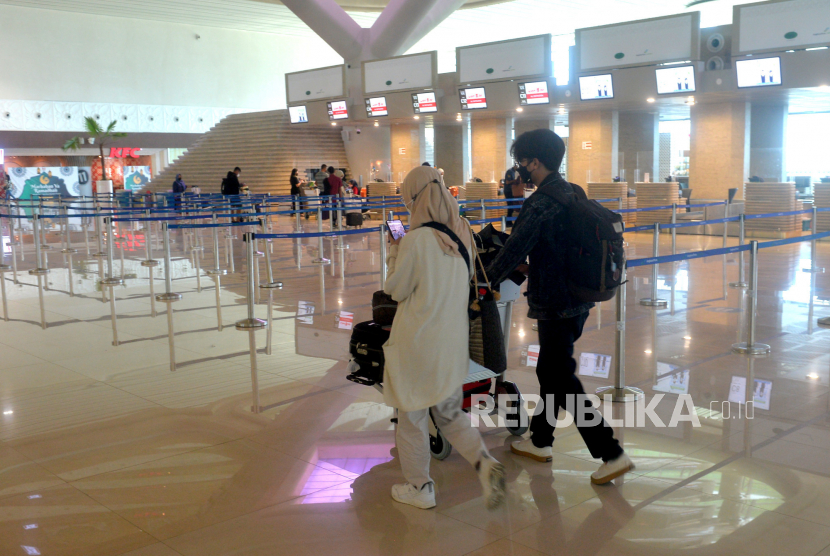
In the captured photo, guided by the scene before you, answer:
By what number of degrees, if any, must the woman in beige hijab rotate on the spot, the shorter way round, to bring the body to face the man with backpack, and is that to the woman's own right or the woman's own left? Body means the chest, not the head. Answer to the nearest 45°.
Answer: approximately 90° to the woman's own right

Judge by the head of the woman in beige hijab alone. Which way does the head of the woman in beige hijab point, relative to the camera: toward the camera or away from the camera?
away from the camera

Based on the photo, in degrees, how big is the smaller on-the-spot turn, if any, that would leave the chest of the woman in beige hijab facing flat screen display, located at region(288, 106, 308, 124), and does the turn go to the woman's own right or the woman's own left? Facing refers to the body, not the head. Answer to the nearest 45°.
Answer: approximately 45° to the woman's own right

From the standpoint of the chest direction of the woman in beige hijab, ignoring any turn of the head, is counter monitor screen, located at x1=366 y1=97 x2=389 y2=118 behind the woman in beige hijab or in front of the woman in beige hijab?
in front

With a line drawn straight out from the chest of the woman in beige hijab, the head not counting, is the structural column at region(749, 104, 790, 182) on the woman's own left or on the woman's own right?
on the woman's own right

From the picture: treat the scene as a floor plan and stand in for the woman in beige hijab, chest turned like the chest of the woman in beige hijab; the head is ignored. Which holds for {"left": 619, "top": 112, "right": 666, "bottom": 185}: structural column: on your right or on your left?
on your right

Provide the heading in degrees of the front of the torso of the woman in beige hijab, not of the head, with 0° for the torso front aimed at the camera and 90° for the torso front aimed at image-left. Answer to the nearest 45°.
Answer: approximately 135°

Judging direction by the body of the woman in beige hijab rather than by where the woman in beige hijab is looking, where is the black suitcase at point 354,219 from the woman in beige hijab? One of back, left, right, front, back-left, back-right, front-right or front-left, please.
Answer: front-right

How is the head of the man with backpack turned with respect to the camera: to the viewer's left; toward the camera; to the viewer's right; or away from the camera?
to the viewer's left

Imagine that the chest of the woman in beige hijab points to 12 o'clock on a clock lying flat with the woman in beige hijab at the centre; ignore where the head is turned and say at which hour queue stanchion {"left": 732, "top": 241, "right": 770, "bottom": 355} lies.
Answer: The queue stanchion is roughly at 3 o'clock from the woman in beige hijab.

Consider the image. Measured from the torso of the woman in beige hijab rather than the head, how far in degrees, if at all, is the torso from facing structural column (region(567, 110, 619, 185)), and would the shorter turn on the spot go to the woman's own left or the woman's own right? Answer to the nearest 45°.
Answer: approximately 45° to the woman's own right

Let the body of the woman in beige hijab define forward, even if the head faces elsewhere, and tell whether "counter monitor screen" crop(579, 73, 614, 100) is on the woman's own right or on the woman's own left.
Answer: on the woman's own right

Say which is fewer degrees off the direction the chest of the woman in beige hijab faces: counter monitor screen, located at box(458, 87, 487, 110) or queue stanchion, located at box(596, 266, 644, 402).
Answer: the counter monitor screen

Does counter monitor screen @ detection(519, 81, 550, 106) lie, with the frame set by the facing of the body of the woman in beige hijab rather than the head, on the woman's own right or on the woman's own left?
on the woman's own right

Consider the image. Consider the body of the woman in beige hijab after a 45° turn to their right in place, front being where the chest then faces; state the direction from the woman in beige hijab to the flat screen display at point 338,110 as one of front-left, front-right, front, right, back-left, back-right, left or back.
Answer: front
